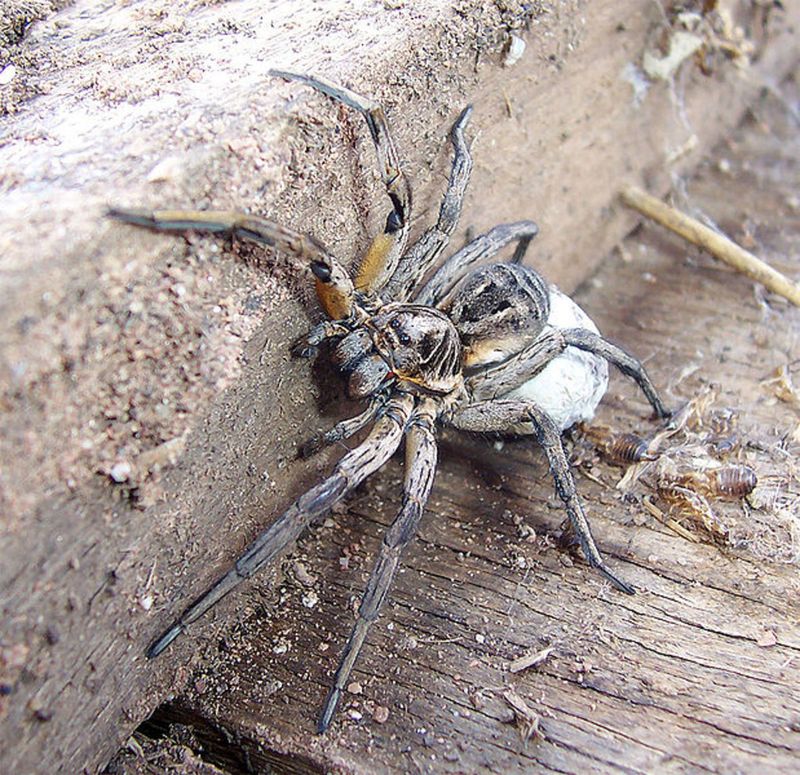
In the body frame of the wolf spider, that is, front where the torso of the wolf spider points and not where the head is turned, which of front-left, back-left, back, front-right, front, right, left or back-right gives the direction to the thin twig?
back

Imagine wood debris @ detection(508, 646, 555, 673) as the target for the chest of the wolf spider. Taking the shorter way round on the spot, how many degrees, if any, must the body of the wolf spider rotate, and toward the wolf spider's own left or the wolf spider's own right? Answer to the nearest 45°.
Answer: approximately 45° to the wolf spider's own left

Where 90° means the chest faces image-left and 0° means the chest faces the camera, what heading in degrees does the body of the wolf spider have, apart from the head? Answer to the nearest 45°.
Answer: approximately 45°
